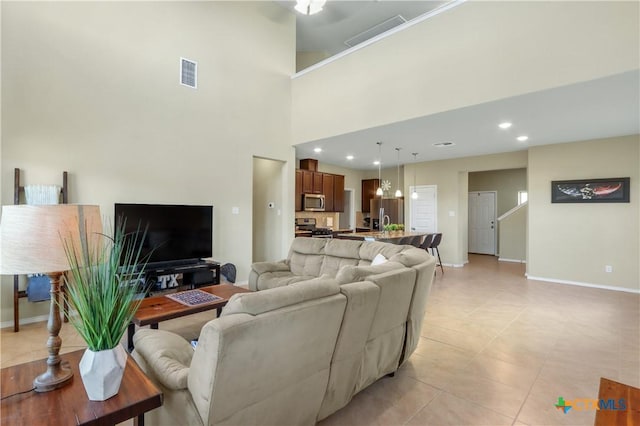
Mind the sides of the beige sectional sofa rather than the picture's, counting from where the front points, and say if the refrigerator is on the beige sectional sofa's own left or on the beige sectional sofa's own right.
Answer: on the beige sectional sofa's own right

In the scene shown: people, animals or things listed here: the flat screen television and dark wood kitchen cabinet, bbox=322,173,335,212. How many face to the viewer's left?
0

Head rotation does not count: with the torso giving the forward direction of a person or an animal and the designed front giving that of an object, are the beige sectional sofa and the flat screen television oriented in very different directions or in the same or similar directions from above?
very different directions

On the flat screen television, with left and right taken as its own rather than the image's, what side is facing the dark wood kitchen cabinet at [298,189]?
left

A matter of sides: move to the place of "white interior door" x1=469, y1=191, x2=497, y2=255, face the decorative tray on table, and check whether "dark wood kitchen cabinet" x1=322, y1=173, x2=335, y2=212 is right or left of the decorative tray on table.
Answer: right

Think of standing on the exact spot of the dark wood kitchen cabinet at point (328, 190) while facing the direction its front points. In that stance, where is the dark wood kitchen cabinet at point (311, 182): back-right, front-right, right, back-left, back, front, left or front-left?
right

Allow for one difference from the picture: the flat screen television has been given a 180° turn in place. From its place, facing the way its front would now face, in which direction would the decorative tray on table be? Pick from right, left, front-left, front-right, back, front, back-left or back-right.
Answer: back-left

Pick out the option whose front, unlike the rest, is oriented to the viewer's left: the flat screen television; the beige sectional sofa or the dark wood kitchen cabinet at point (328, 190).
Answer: the beige sectional sofa

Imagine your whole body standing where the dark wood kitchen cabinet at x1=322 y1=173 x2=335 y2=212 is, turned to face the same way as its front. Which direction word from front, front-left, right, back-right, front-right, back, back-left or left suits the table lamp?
front-right

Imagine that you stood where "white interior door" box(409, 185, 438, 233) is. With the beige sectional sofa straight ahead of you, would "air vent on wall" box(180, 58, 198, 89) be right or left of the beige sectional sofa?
right

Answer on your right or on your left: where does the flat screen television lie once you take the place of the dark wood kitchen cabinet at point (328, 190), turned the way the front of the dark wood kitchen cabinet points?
on your right
